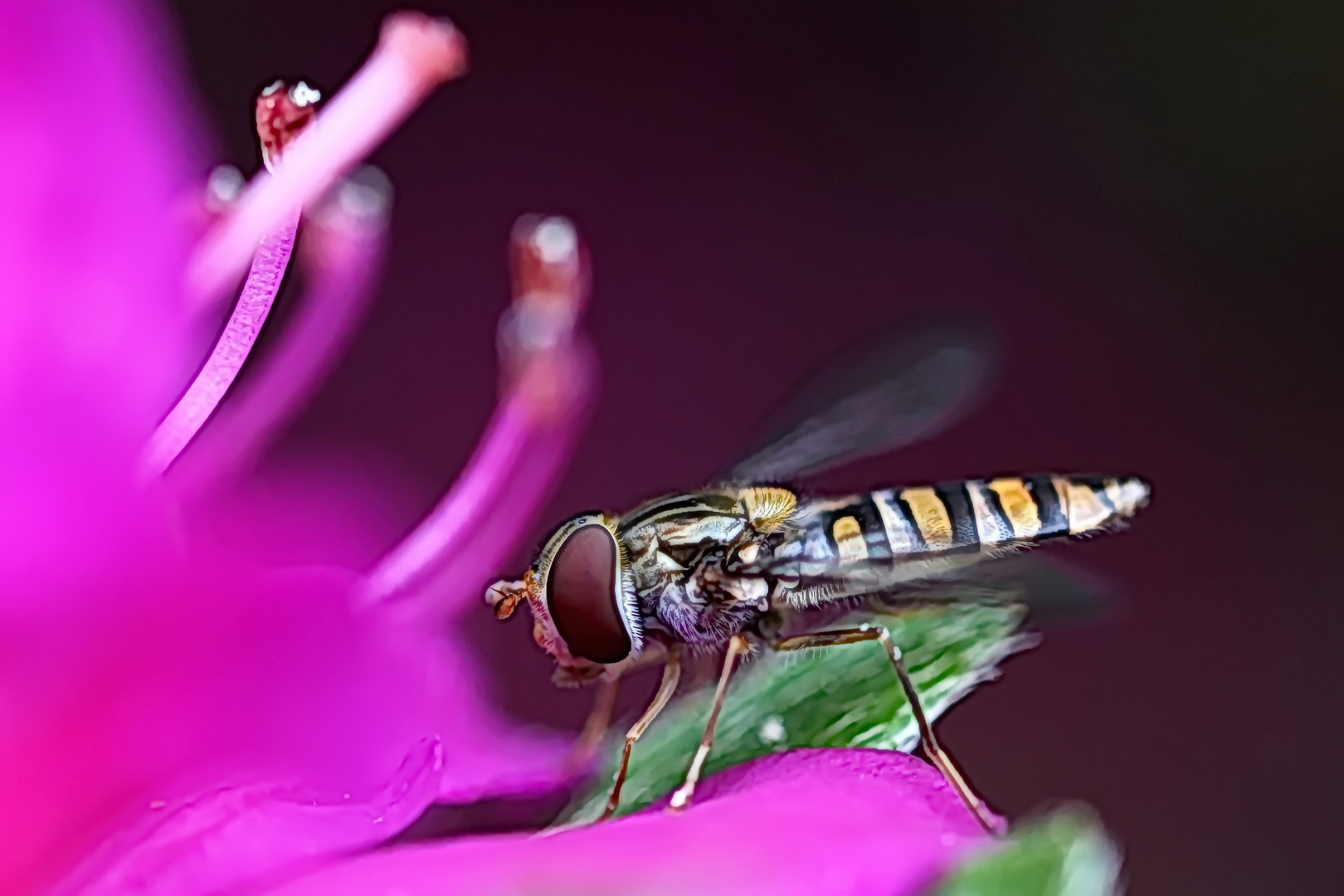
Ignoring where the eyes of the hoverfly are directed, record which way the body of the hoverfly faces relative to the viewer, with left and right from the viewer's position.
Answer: facing to the left of the viewer
